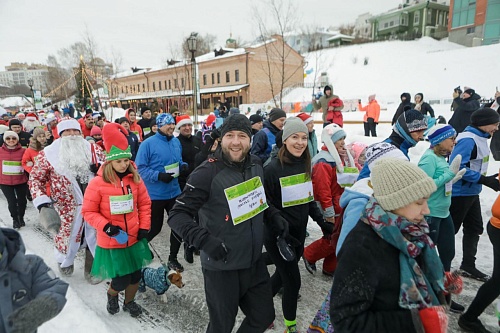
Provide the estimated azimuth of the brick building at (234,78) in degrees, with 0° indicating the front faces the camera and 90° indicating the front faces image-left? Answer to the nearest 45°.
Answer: approximately 45°

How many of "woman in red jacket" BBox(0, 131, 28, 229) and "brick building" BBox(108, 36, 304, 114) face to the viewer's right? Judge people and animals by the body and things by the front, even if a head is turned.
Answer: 0

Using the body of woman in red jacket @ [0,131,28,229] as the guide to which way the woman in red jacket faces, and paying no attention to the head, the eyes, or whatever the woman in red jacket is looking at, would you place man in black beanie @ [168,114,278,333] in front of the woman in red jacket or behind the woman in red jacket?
in front

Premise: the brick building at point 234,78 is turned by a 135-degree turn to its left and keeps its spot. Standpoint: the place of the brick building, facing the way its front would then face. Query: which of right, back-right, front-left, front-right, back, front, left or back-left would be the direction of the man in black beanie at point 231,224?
right
